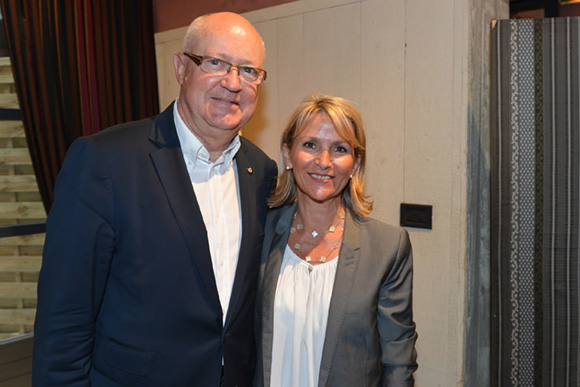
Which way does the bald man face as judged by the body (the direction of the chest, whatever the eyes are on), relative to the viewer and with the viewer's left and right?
facing the viewer and to the right of the viewer
